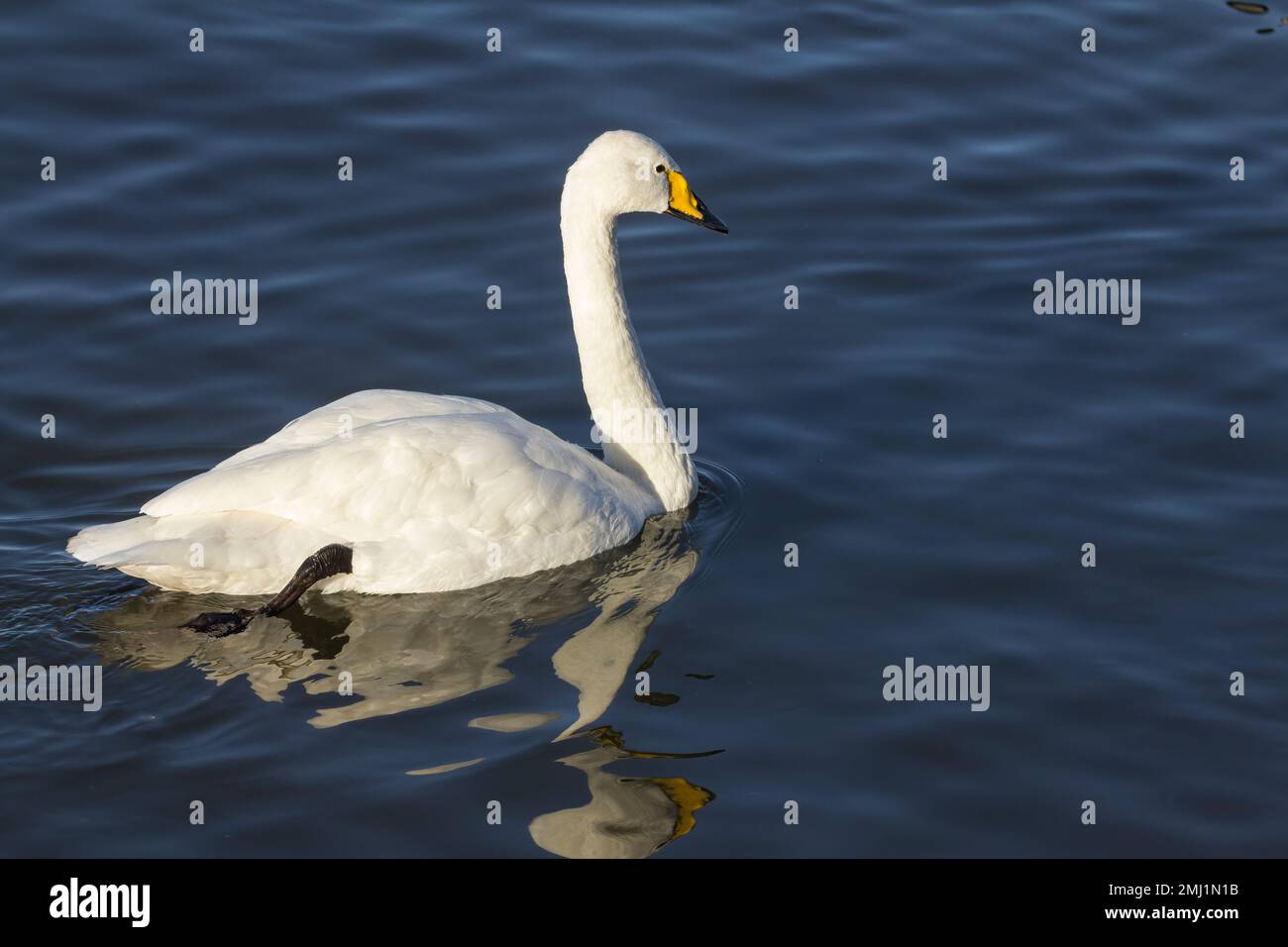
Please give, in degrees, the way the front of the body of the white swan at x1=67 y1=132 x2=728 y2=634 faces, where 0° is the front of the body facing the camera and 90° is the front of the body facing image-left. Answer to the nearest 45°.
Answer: approximately 270°
